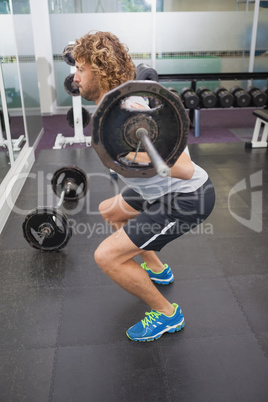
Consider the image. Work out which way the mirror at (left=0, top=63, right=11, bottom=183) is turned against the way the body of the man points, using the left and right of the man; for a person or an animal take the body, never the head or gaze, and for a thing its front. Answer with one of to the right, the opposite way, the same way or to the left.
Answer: the opposite way

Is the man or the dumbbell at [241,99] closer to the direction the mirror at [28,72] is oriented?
the dumbbell

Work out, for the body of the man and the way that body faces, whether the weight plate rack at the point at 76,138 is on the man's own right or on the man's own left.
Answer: on the man's own right

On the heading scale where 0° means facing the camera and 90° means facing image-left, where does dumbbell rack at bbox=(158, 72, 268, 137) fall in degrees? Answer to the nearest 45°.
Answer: approximately 0°

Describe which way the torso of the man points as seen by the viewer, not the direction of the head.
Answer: to the viewer's left

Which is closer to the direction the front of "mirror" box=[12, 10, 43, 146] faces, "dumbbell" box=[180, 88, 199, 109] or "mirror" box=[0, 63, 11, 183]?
the dumbbell

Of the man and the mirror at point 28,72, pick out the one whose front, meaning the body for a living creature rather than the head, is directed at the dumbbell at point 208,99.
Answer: the mirror

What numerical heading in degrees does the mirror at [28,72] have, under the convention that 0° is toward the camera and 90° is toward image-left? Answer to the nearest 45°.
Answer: approximately 270°

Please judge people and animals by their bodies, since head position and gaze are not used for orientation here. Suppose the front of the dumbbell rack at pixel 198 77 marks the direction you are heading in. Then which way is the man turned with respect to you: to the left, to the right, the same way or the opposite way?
to the right

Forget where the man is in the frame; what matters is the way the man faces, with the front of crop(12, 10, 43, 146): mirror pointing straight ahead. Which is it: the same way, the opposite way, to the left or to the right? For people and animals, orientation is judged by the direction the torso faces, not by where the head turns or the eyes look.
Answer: the opposite way

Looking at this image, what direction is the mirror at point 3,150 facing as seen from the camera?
to the viewer's right

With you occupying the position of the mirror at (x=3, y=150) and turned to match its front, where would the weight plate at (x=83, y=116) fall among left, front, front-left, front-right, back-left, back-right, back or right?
front-left

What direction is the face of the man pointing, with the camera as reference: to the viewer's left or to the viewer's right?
to the viewer's left
